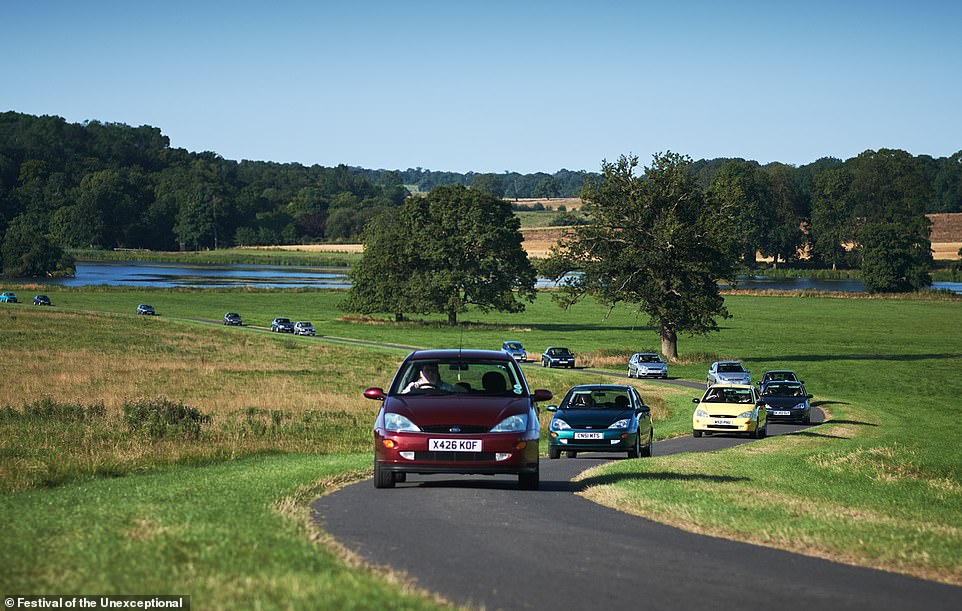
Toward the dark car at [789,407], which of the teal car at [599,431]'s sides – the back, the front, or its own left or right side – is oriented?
back

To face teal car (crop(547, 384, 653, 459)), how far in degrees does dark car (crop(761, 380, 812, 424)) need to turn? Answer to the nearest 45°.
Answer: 0° — it already faces it

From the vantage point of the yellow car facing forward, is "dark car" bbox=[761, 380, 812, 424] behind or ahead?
behind

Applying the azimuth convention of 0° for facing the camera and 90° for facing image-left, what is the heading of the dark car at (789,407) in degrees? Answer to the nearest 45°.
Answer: approximately 0°

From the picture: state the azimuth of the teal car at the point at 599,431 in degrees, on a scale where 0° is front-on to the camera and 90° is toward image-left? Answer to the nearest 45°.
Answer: approximately 0°

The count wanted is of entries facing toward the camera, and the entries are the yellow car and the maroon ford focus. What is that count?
2

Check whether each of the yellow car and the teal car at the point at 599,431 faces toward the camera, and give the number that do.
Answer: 2

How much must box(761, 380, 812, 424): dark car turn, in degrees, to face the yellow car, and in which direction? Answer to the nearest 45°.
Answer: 0° — it already faces it
